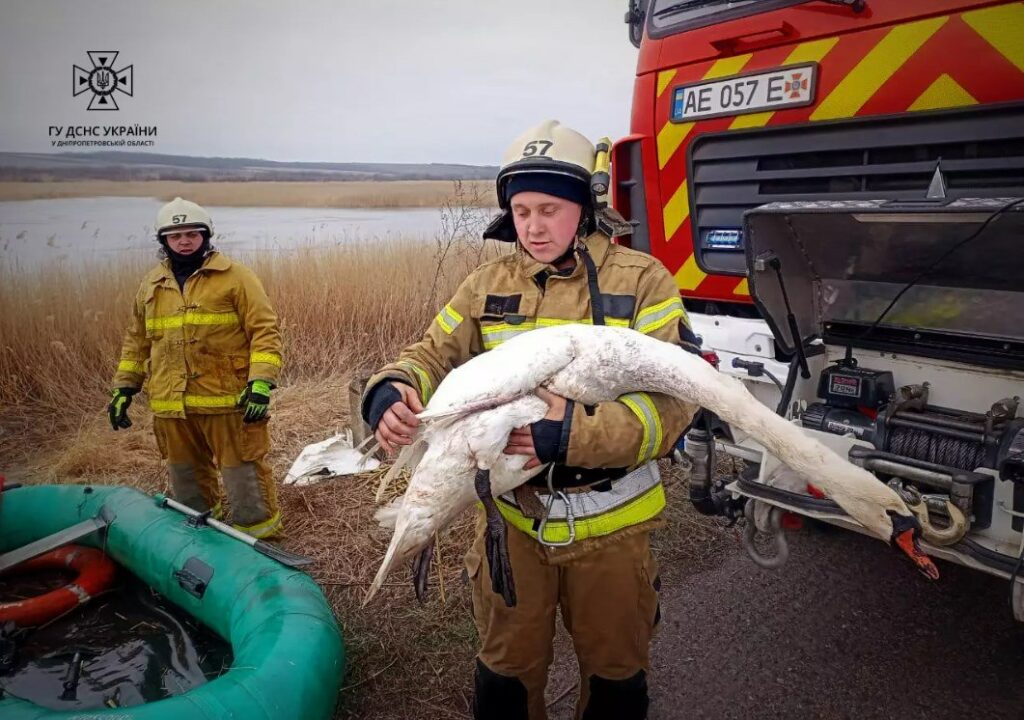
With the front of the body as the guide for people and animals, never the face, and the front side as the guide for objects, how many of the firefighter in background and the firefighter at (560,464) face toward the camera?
2

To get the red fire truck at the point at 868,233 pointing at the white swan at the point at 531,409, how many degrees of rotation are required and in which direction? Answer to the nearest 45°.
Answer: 0° — it already faces it

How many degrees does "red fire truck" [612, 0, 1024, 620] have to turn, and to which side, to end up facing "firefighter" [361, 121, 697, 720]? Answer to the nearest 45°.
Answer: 0° — it already faces them

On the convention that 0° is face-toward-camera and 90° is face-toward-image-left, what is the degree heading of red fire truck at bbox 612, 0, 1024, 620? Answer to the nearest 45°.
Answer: approximately 45°

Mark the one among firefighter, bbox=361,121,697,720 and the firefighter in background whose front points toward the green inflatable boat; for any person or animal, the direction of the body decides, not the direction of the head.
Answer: the firefighter in background

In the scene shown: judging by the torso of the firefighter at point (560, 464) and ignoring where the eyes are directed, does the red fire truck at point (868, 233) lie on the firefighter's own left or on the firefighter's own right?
on the firefighter's own left
